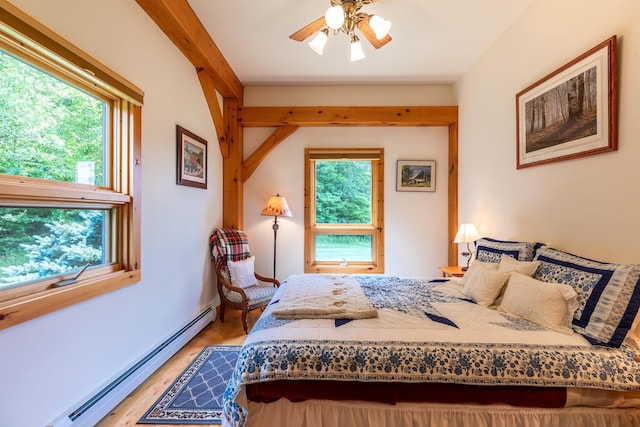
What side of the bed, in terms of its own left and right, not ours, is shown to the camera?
left

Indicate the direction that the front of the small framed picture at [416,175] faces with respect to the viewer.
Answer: facing the viewer

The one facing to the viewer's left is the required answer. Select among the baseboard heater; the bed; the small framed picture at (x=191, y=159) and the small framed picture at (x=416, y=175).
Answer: the bed

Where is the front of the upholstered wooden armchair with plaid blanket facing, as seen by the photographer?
facing the viewer and to the right of the viewer

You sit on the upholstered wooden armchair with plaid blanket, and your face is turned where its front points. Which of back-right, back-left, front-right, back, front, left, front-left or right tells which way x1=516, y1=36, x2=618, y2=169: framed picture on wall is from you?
front

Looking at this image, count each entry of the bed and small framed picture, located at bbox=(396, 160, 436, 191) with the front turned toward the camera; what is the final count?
1

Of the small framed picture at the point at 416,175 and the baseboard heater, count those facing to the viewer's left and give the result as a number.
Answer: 0

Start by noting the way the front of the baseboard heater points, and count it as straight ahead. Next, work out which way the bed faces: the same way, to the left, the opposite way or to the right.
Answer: the opposite way

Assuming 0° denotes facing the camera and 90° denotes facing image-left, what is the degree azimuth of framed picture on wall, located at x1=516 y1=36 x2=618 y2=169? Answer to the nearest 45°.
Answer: approximately 45°

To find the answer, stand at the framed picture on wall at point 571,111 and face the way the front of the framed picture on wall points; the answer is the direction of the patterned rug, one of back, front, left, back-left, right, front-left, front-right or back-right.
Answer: front

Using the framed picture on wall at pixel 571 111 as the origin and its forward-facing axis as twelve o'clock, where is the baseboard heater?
The baseboard heater is roughly at 12 o'clock from the framed picture on wall.

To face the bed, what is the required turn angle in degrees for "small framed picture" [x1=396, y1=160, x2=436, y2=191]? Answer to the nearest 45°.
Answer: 0° — it already faces it

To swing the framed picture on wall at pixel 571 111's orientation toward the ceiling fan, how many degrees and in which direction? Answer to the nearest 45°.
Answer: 0° — it already faces it

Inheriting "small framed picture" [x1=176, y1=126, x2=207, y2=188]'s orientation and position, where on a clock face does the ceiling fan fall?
The ceiling fan is roughly at 12 o'clock from the small framed picture.

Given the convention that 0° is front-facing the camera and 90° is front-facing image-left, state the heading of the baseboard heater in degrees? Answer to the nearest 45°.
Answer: approximately 315°
